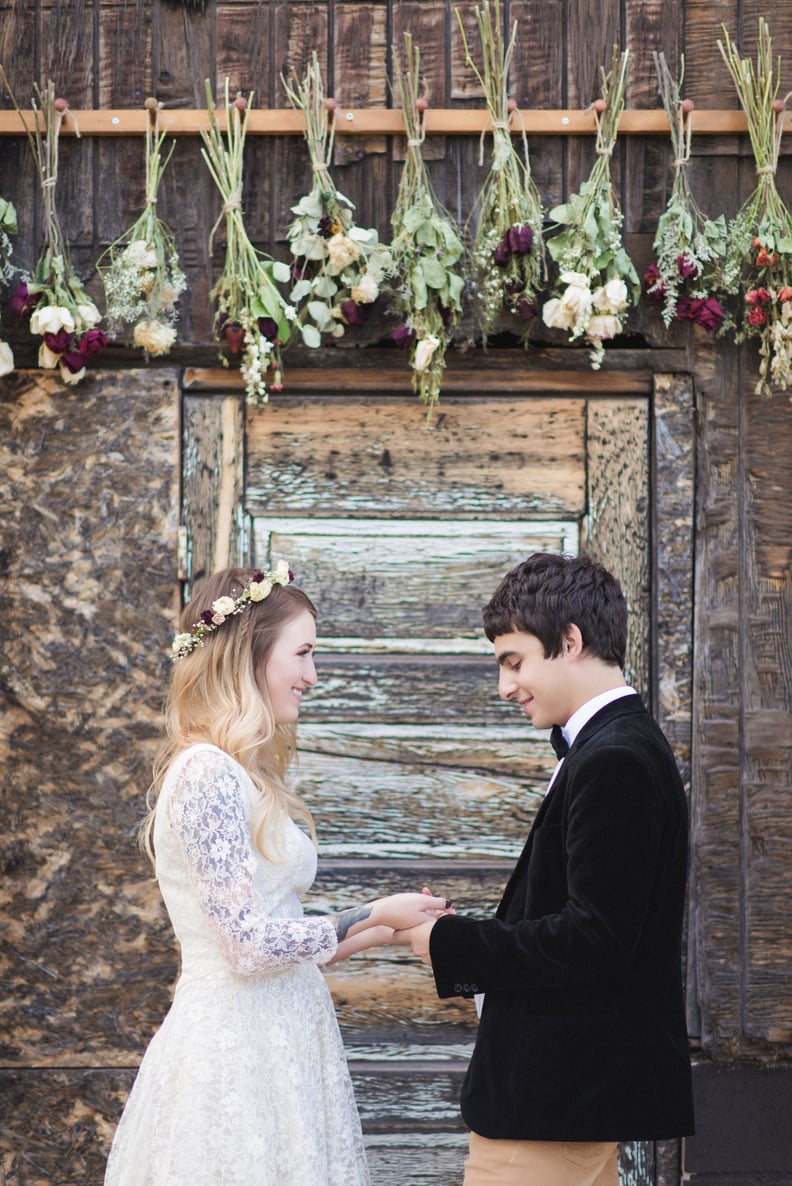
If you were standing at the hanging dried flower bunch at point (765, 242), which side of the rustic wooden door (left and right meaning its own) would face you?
left

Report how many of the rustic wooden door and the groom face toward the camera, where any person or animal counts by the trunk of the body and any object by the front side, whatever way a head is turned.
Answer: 1

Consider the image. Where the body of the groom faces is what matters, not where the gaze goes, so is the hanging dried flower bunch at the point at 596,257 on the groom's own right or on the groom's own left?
on the groom's own right

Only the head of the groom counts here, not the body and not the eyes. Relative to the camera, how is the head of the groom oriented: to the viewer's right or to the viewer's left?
to the viewer's left

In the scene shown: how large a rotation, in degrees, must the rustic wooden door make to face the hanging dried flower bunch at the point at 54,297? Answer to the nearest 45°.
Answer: approximately 90° to its right

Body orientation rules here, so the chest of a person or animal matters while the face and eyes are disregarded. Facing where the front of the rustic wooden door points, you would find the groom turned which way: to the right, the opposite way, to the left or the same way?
to the right

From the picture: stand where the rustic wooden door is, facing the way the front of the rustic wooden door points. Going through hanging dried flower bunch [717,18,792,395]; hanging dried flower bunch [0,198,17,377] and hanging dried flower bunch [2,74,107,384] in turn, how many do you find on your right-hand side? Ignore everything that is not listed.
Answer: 2

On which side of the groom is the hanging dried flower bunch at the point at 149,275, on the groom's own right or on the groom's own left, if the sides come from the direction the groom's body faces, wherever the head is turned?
on the groom's own right

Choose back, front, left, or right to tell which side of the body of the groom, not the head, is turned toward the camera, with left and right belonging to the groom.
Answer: left

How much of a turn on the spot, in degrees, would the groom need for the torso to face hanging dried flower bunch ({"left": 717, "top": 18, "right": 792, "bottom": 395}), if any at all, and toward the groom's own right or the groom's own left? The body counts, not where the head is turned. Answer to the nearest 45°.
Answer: approximately 90° to the groom's own right
